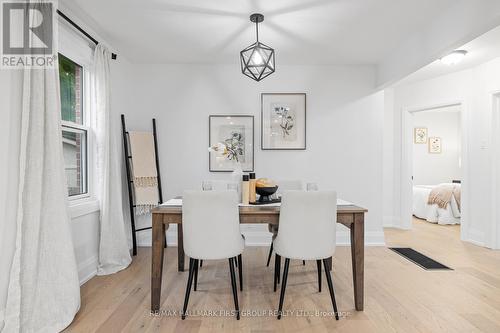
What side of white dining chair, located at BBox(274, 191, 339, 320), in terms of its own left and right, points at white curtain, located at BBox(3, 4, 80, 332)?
left

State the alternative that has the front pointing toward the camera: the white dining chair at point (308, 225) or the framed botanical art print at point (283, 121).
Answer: the framed botanical art print

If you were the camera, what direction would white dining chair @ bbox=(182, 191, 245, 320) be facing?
facing away from the viewer

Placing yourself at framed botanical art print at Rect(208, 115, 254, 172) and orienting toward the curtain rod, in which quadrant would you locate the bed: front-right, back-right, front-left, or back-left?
back-left

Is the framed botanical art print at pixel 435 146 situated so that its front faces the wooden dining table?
no

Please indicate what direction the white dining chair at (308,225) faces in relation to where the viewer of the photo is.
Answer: facing away from the viewer

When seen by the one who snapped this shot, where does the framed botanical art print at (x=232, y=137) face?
facing the viewer

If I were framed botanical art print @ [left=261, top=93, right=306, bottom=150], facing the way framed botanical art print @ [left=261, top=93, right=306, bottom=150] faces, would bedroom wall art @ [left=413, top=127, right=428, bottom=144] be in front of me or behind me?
behind

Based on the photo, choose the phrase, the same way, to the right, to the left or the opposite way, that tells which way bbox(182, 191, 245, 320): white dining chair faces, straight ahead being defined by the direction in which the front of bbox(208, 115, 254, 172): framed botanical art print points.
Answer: the opposite way

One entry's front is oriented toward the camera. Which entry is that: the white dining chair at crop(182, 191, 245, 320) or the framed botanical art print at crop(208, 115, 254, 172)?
the framed botanical art print

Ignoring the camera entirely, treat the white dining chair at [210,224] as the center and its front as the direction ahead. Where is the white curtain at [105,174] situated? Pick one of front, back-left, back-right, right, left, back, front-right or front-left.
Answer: front-left

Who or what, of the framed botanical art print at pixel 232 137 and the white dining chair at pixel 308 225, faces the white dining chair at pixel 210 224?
the framed botanical art print

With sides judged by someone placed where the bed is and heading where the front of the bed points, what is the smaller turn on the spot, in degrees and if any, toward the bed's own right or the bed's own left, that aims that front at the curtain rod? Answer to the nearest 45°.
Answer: approximately 45° to the bed's own left

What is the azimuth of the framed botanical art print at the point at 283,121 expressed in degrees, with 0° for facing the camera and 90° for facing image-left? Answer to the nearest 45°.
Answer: approximately 0°

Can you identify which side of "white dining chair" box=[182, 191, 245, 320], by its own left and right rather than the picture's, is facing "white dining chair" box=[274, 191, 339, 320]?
right

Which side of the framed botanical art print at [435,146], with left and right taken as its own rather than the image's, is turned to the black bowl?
front

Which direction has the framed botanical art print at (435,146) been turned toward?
toward the camera
